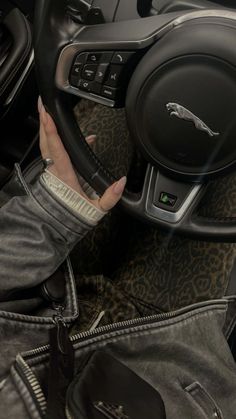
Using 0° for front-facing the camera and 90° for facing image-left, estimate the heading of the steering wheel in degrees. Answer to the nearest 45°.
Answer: approximately 0°
